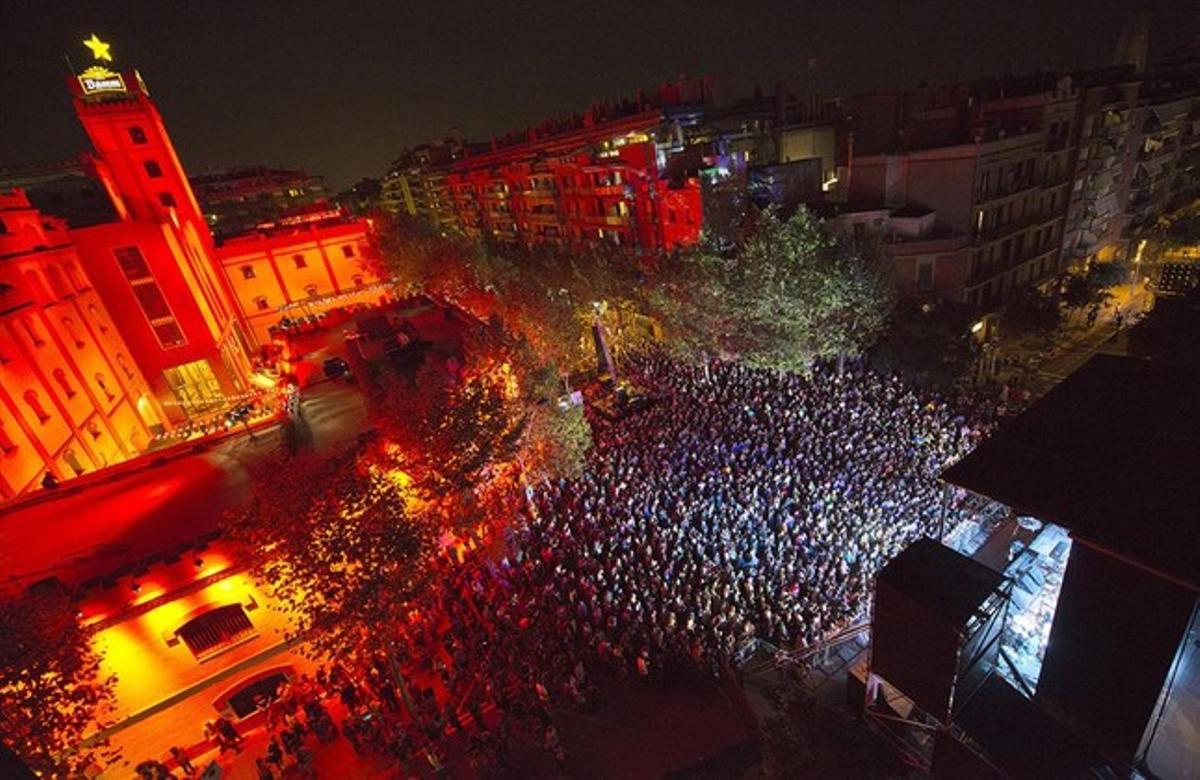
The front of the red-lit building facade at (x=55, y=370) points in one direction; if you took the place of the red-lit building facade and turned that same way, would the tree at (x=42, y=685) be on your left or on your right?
on your right

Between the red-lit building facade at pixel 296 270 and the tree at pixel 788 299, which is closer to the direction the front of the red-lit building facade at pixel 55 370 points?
the tree

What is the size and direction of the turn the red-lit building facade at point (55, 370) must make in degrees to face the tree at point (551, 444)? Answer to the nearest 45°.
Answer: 0° — it already faces it

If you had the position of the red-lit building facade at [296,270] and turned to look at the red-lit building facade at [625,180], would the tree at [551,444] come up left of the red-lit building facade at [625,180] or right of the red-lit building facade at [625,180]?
right

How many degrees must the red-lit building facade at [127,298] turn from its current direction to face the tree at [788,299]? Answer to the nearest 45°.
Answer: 0° — it already faces it

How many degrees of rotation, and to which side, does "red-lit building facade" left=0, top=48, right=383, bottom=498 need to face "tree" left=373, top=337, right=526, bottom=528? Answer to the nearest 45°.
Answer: approximately 45° to its right

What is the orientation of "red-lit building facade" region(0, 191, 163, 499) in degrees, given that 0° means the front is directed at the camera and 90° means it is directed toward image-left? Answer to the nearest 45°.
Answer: approximately 315°

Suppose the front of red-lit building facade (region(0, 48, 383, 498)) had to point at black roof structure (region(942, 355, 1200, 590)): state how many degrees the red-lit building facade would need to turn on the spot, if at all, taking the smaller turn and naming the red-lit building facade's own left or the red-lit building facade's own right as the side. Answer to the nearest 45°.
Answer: approximately 45° to the red-lit building facade's own right

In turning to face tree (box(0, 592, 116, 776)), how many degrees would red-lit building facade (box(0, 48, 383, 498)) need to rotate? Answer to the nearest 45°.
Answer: approximately 45° to its right
